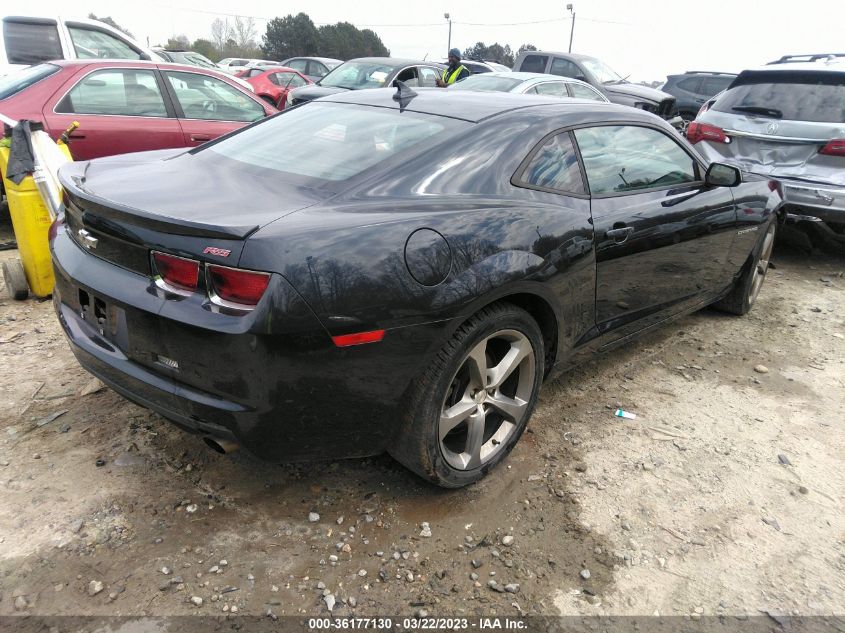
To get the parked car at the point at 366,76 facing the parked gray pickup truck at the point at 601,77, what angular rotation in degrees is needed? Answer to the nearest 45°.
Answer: approximately 135° to its left

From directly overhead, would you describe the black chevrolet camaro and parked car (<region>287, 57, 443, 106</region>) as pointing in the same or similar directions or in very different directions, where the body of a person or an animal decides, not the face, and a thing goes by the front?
very different directions

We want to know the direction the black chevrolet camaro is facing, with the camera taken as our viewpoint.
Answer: facing away from the viewer and to the right of the viewer

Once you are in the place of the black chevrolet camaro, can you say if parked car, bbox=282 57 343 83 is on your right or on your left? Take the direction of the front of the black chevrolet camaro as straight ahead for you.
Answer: on your left

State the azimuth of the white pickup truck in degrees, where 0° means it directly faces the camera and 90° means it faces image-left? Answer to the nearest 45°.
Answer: approximately 270°

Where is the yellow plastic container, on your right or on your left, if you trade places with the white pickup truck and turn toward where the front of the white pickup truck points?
on your right

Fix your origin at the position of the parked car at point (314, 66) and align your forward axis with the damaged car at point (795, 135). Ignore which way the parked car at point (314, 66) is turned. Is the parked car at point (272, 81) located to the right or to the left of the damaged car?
right

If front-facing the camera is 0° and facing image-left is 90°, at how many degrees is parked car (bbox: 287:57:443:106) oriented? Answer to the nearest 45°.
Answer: approximately 45°

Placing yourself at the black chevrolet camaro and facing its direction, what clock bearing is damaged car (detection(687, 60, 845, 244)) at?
The damaged car is roughly at 12 o'clock from the black chevrolet camaro.

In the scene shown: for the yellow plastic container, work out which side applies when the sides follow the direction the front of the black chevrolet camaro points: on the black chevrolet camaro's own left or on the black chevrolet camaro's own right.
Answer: on the black chevrolet camaro's own left
